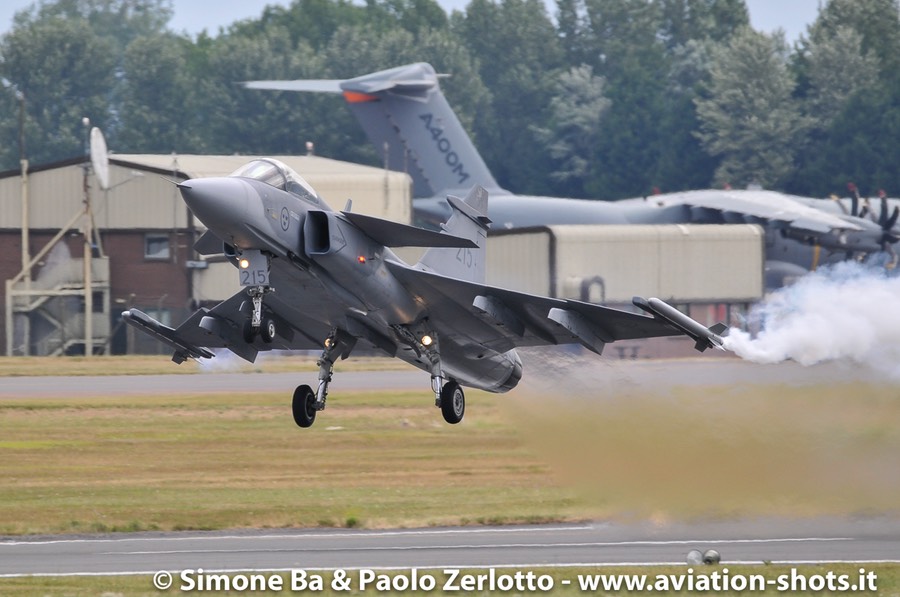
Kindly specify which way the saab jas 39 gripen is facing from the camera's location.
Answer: facing the viewer and to the left of the viewer
